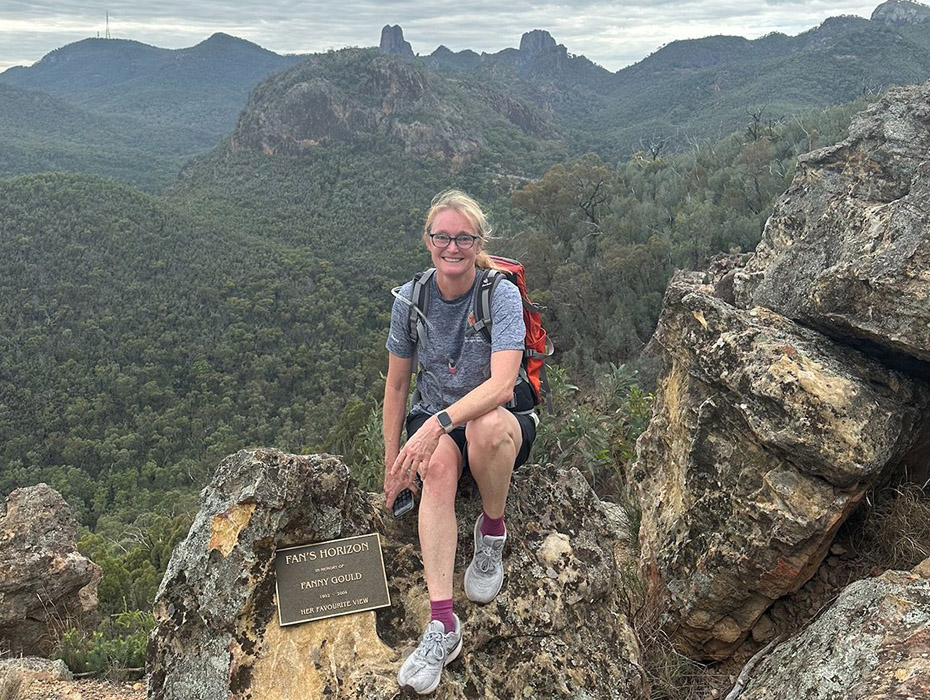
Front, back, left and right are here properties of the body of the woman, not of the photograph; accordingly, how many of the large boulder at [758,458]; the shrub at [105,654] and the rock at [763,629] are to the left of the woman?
2

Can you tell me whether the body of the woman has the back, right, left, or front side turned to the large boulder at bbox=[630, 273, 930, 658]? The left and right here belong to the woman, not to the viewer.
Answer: left

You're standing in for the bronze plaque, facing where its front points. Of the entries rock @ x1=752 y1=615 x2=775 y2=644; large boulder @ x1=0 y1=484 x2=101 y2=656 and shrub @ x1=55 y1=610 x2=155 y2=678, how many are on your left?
1

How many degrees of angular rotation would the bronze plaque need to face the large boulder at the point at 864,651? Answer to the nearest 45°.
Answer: approximately 45° to its left

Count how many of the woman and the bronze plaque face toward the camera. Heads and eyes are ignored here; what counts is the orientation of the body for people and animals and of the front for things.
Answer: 2

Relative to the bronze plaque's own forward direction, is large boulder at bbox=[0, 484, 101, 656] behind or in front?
behind

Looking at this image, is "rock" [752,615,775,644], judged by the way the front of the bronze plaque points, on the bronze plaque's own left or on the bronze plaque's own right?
on the bronze plaque's own left

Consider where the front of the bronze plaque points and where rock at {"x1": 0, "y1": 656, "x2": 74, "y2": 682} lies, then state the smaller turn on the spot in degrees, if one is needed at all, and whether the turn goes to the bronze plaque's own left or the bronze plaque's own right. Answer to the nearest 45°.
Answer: approximately 135° to the bronze plaque's own right

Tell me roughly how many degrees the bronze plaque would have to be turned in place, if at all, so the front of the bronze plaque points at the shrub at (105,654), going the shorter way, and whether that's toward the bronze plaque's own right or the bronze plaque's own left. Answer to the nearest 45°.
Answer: approximately 135° to the bronze plaque's own right

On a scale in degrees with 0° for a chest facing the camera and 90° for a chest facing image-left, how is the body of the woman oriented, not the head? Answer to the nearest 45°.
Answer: approximately 0°
